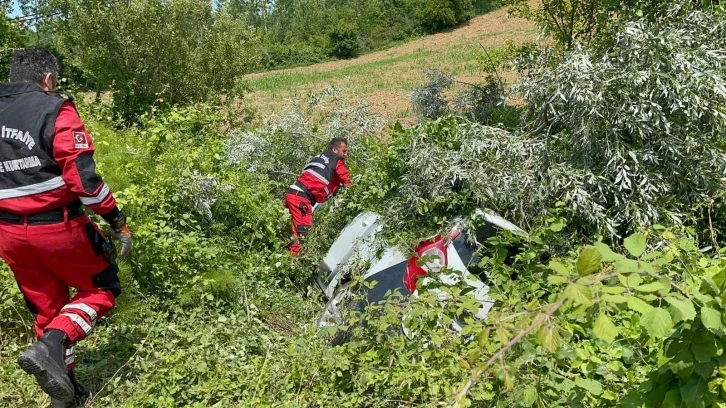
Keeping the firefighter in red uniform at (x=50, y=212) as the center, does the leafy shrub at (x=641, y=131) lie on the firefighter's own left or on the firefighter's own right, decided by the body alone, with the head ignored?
on the firefighter's own right

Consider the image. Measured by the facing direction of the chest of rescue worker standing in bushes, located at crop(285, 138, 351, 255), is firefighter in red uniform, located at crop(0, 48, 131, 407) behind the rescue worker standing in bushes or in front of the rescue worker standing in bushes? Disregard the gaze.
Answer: behind

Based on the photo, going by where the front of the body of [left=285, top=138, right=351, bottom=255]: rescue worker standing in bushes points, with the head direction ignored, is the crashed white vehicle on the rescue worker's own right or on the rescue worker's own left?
on the rescue worker's own right

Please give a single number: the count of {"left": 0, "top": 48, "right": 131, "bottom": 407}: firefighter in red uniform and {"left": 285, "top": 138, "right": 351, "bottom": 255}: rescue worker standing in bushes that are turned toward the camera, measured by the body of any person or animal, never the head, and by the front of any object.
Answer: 0

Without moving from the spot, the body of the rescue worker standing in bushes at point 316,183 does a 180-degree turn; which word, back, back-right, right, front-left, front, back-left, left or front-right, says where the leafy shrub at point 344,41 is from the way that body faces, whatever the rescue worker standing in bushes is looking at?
back-right

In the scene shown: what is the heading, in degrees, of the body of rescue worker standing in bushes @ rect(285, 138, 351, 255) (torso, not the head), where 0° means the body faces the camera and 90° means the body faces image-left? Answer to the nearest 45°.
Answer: approximately 225°

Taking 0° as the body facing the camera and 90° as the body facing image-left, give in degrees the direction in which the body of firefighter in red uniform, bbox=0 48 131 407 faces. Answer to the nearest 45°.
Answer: approximately 225°

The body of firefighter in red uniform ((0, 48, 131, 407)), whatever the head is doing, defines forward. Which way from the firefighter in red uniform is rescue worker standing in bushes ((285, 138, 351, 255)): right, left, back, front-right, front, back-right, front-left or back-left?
front

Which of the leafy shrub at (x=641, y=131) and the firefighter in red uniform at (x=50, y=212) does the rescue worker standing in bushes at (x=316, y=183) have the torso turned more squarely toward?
the leafy shrub

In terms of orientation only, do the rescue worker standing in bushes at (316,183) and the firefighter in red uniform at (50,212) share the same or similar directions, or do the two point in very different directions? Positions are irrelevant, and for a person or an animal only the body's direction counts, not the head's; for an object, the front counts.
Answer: same or similar directions

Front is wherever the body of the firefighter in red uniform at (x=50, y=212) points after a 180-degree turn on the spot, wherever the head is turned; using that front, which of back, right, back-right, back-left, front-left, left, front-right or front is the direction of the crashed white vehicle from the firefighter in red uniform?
back-left

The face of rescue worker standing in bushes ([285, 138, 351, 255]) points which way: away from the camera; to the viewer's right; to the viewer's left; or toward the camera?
to the viewer's right
